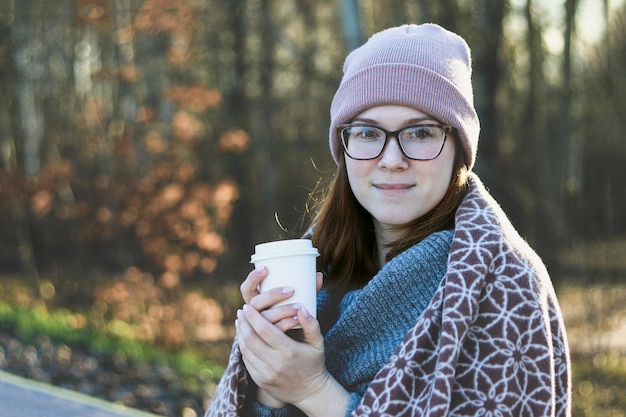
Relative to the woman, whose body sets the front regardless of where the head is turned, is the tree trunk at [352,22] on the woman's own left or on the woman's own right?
on the woman's own right

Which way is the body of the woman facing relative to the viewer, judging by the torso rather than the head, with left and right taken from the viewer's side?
facing the viewer and to the left of the viewer
